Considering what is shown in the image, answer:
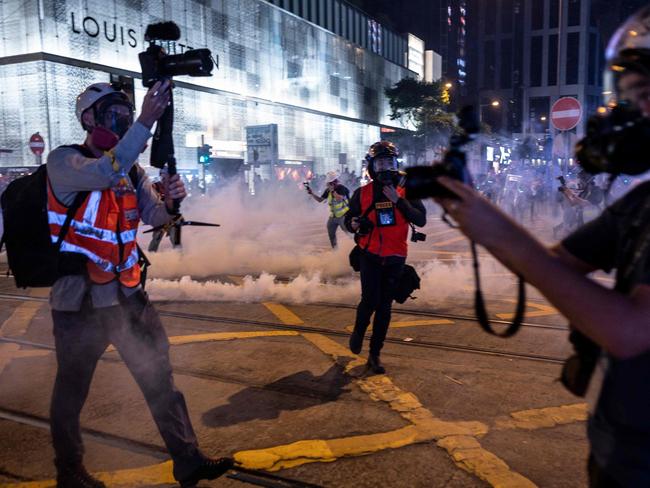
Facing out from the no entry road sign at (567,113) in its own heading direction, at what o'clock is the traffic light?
The traffic light is roughly at 4 o'clock from the no entry road sign.

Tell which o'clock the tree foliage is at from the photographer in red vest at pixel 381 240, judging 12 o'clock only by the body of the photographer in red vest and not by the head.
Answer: The tree foliage is roughly at 6 o'clock from the photographer in red vest.

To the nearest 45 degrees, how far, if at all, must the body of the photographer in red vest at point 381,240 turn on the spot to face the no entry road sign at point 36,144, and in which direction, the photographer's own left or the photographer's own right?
approximately 135° to the photographer's own right

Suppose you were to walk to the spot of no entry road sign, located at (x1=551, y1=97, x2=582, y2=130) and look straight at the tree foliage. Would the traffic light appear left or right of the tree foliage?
left

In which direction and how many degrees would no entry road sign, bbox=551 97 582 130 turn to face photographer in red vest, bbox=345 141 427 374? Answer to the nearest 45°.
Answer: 0° — it already faces them

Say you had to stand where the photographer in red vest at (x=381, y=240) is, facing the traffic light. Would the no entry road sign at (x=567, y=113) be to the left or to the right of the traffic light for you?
right

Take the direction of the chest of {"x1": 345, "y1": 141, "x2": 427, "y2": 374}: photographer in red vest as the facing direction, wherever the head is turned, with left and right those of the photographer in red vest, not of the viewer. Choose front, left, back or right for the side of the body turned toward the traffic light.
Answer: back

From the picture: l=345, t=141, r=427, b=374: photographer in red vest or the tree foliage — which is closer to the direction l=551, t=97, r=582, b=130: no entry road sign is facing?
the photographer in red vest

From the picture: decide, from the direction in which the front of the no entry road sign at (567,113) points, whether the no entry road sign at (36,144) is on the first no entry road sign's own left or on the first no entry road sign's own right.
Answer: on the first no entry road sign's own right
